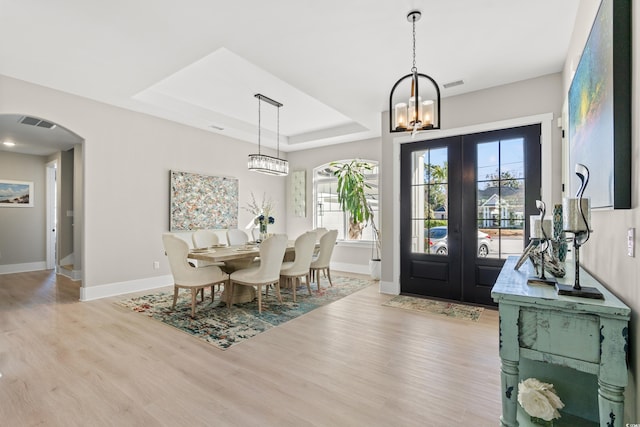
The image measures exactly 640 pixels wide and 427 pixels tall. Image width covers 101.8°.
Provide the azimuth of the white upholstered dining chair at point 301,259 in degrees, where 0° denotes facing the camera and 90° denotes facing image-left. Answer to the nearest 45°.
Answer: approximately 135°

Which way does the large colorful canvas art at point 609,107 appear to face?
to the viewer's left

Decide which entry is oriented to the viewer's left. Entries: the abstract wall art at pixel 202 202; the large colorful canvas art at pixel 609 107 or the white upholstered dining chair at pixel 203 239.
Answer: the large colorful canvas art

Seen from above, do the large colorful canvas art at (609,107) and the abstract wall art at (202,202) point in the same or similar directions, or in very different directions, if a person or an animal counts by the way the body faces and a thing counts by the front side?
very different directions

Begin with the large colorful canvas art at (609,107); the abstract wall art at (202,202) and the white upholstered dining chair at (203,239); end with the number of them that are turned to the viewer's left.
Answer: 1

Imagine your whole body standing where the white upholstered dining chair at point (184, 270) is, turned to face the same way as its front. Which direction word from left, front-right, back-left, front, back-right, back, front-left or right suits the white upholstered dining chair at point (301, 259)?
front-right

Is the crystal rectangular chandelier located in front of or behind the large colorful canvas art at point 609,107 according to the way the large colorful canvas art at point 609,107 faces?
in front

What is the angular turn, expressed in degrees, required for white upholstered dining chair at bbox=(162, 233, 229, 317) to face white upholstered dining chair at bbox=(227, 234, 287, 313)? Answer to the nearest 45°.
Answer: approximately 45° to its right

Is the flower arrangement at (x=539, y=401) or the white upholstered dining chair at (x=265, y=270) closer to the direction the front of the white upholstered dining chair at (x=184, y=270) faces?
the white upholstered dining chair
